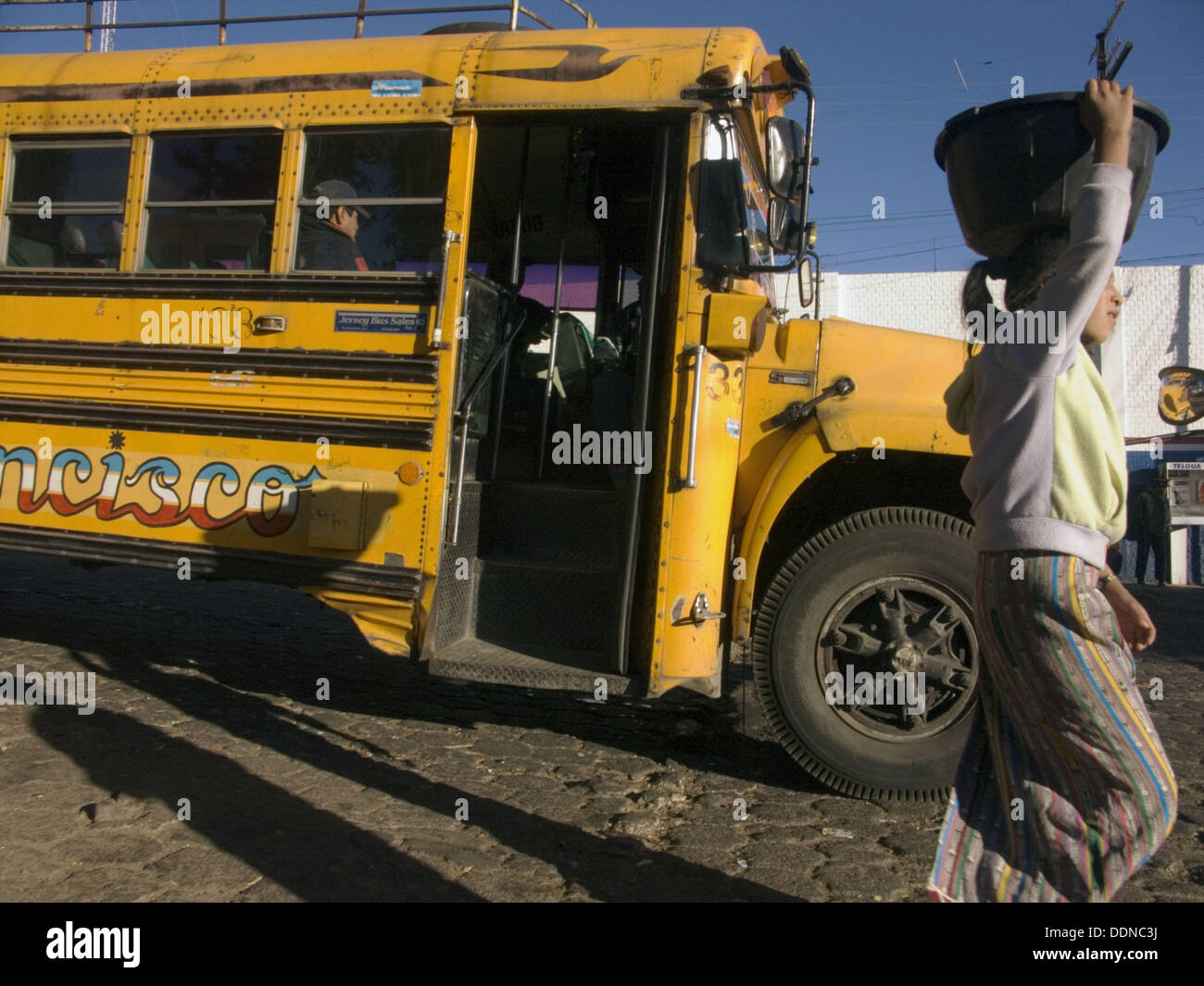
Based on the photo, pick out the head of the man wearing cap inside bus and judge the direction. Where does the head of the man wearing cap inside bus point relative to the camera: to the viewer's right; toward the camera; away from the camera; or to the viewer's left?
to the viewer's right

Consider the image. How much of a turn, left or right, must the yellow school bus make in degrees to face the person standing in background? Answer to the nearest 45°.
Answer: approximately 45° to its left

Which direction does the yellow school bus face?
to the viewer's right
